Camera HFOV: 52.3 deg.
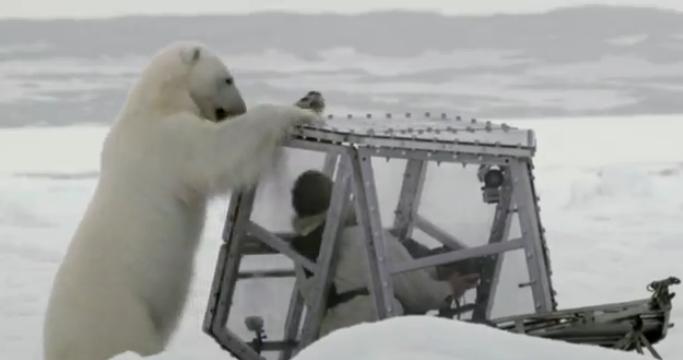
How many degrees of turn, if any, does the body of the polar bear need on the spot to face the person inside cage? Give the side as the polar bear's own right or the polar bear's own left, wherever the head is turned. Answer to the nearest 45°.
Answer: approximately 45° to the polar bear's own right

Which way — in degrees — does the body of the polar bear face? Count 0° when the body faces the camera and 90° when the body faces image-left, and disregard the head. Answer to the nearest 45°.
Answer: approximately 270°
